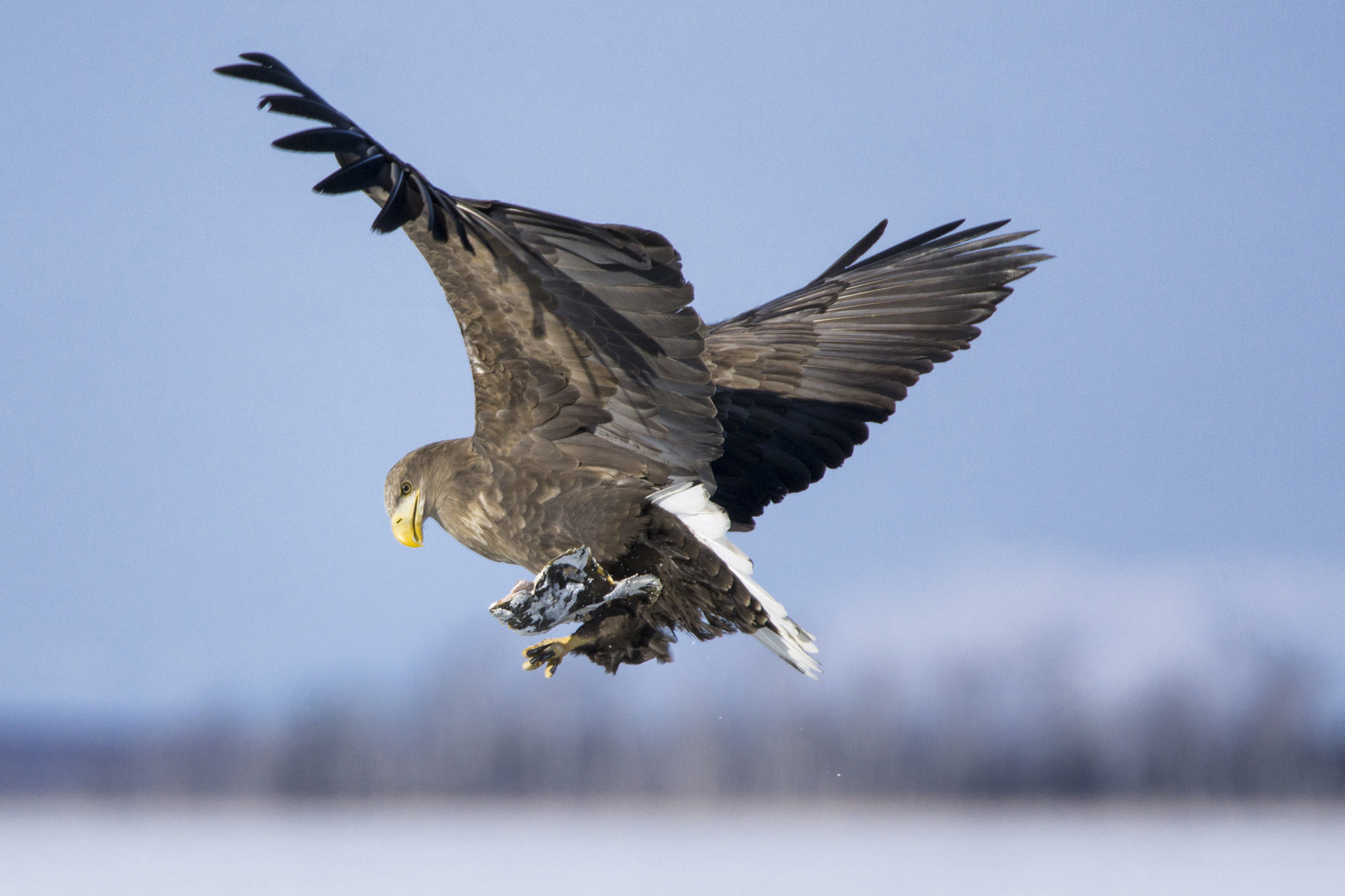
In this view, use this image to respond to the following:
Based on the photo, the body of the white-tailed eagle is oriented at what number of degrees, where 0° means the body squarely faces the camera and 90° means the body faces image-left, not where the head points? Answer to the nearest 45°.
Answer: approximately 90°
